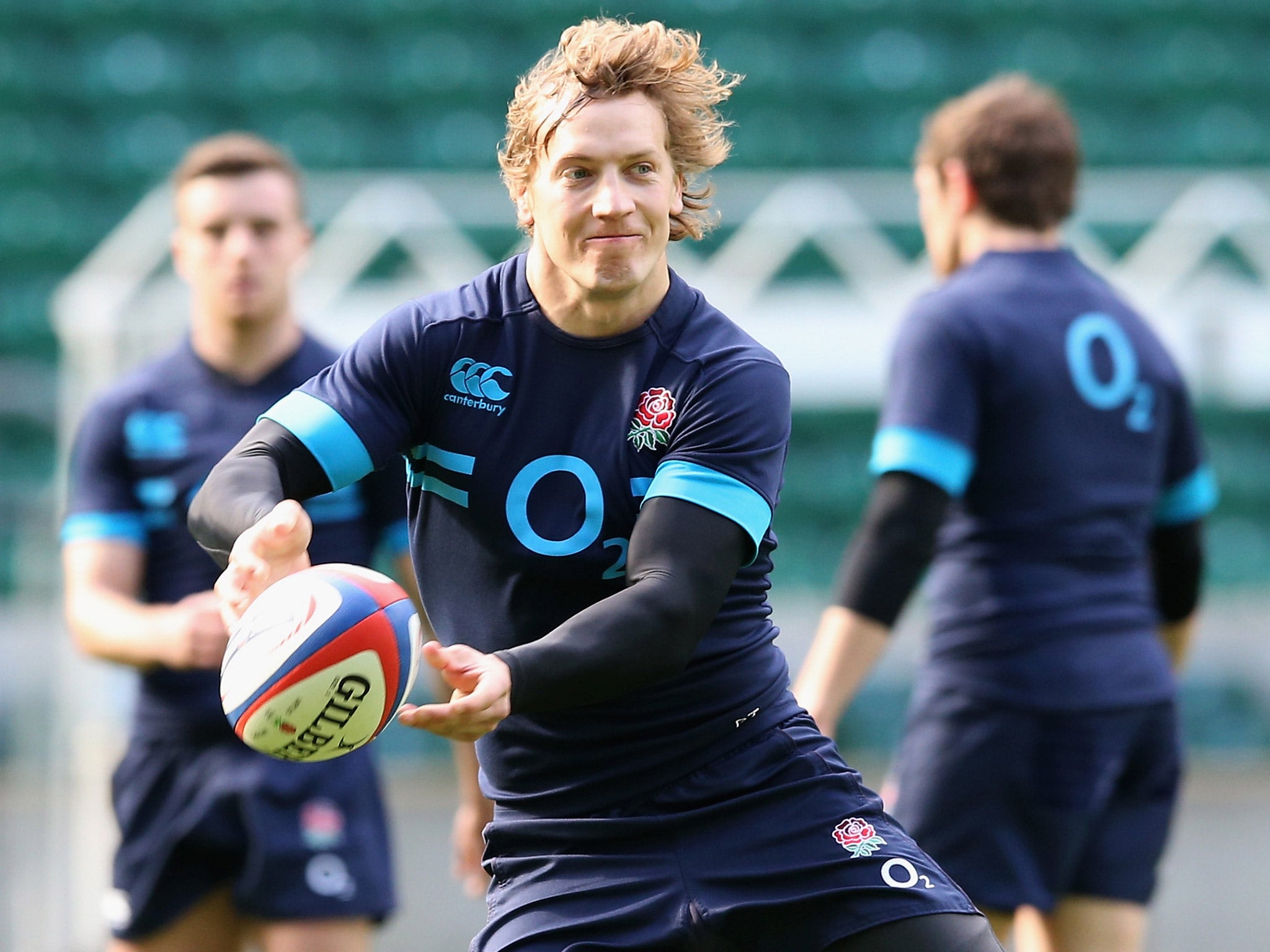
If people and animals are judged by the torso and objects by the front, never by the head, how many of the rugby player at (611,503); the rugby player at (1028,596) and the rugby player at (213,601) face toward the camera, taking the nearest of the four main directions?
2

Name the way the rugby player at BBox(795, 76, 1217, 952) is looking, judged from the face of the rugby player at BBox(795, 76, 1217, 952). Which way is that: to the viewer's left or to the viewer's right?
to the viewer's left

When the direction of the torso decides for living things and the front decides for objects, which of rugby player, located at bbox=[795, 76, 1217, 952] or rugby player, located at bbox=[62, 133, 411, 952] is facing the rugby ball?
rugby player, located at bbox=[62, 133, 411, 952]

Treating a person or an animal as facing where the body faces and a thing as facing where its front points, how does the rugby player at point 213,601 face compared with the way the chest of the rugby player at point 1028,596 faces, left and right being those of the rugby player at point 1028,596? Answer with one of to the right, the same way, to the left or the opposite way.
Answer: the opposite way

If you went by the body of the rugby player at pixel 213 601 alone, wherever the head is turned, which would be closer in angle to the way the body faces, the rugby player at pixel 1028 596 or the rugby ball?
the rugby ball

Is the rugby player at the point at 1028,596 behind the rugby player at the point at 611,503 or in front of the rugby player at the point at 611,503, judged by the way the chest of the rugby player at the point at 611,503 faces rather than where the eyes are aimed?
behind

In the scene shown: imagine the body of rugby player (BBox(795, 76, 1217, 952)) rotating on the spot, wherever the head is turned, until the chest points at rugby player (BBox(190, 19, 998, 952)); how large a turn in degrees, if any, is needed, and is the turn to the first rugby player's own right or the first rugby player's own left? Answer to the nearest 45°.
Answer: approximately 90° to the first rugby player's own left

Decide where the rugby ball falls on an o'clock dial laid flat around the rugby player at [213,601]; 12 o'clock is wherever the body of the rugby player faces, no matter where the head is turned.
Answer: The rugby ball is roughly at 12 o'clock from the rugby player.

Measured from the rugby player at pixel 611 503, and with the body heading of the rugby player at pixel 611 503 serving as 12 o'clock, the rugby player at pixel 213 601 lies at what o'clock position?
the rugby player at pixel 213 601 is roughly at 5 o'clock from the rugby player at pixel 611 503.

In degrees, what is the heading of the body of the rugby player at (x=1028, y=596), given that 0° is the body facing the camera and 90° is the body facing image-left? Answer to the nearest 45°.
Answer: approximately 135°

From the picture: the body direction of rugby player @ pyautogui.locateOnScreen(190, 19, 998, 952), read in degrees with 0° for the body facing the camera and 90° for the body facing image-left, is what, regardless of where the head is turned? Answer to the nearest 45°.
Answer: approximately 0°
